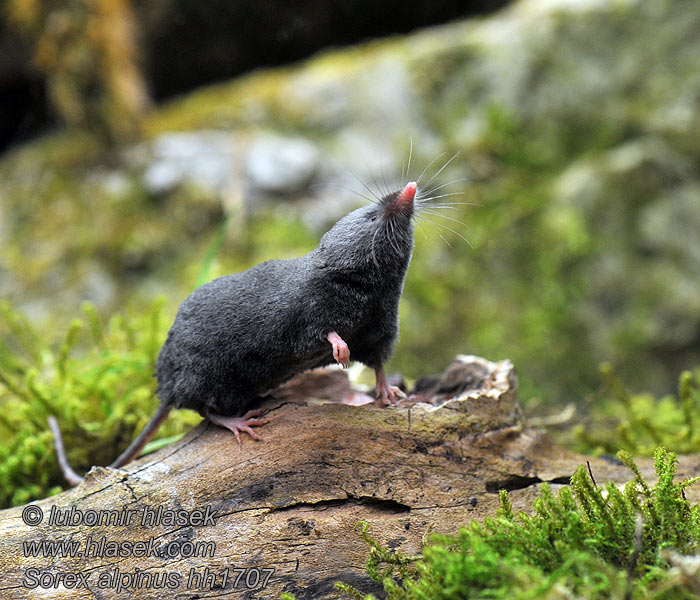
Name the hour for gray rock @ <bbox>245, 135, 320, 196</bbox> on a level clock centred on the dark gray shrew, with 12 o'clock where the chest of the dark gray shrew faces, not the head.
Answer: The gray rock is roughly at 9 o'clock from the dark gray shrew.

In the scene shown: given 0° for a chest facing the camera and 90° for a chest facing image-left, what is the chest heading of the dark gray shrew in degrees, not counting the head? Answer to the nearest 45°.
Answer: approximately 270°

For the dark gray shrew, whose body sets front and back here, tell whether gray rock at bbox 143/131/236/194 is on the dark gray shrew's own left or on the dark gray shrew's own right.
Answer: on the dark gray shrew's own left
